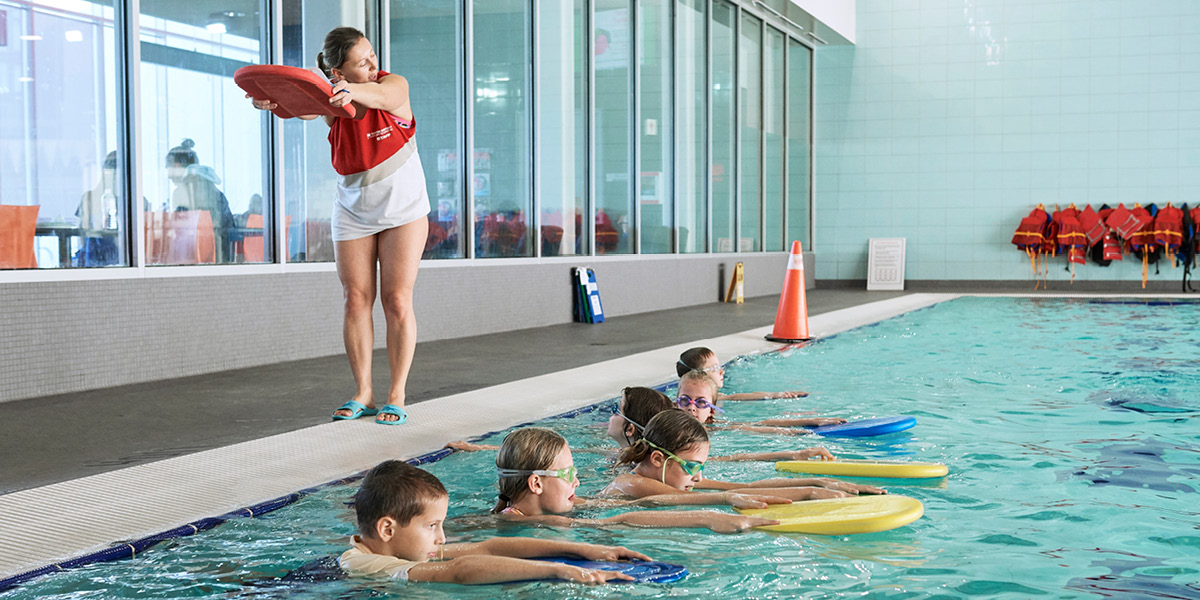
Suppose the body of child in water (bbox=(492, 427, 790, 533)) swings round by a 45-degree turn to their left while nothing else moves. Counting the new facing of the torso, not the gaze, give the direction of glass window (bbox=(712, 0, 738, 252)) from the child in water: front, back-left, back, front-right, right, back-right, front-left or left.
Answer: front-left

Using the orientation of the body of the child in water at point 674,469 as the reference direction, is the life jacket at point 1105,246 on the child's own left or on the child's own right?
on the child's own left

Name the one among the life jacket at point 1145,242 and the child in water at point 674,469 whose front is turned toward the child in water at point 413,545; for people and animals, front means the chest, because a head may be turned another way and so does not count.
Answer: the life jacket

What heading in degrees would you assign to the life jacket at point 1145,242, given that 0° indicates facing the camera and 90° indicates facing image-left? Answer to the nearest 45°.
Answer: approximately 0°

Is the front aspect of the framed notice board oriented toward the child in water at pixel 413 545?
yes

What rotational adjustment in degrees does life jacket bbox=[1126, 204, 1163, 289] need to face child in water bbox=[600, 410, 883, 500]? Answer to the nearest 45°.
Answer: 0° — it already faces them

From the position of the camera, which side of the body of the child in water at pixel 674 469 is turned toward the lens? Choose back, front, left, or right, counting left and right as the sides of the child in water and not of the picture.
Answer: right

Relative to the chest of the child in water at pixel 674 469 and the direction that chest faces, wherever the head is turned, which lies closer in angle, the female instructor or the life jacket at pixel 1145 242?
the life jacket
